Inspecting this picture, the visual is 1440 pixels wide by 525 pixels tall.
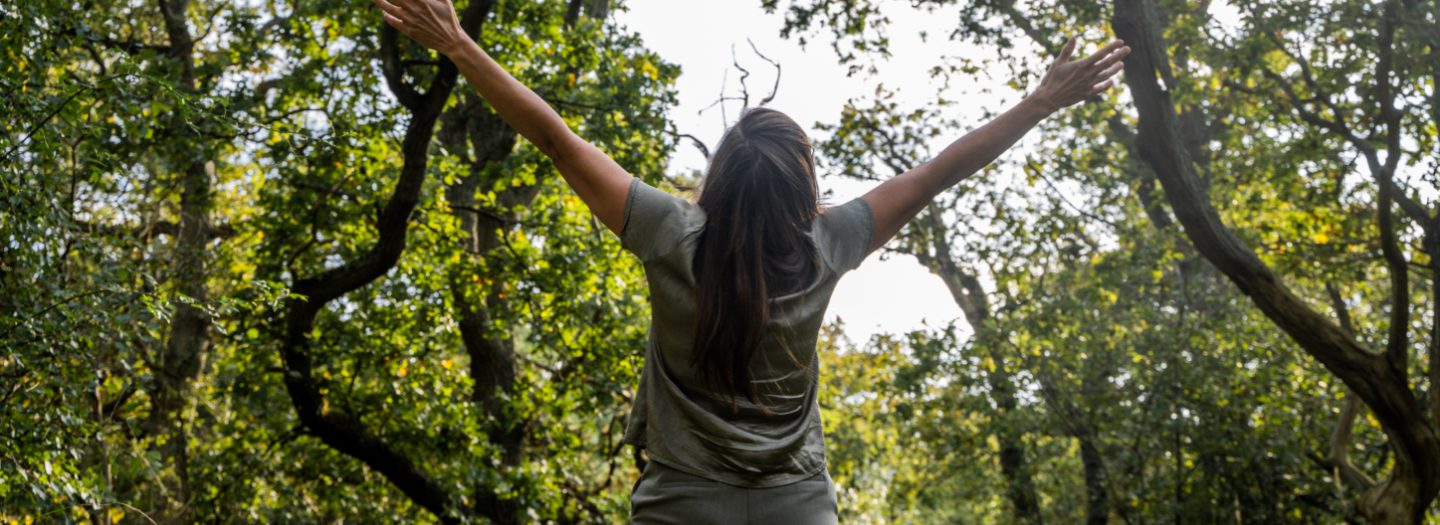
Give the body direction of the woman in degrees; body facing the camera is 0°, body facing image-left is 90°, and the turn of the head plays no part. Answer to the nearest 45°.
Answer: approximately 180°

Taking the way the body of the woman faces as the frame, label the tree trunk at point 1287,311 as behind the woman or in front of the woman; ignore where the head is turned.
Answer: in front

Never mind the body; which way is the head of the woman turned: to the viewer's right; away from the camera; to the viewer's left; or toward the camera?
away from the camera
